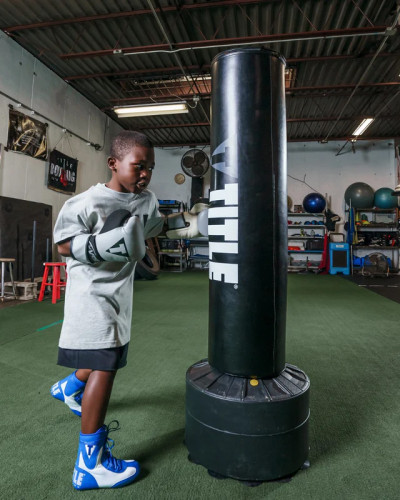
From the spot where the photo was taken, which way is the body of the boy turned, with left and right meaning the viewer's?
facing the viewer and to the right of the viewer

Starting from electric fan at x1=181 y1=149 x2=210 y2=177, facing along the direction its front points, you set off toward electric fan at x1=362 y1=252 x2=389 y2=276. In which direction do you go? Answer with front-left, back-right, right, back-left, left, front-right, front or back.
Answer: left

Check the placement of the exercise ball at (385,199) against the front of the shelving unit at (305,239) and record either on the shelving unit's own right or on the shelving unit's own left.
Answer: on the shelving unit's own left

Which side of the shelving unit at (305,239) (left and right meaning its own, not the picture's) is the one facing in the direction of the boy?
front

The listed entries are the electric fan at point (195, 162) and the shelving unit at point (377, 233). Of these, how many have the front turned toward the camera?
2

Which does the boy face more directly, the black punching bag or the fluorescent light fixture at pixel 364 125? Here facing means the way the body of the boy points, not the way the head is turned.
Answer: the black punching bag

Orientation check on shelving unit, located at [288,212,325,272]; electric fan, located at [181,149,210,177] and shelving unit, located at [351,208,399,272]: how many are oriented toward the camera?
3

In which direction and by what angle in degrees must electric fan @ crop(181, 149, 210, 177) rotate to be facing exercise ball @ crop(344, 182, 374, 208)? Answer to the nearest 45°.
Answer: approximately 90° to its left

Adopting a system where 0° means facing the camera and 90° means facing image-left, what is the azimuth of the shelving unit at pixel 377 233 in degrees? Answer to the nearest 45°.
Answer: approximately 0°

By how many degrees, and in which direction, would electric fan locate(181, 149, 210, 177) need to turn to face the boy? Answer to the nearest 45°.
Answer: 0° — it already faces them

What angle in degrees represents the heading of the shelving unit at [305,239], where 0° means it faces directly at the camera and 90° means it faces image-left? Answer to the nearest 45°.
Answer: approximately 0°

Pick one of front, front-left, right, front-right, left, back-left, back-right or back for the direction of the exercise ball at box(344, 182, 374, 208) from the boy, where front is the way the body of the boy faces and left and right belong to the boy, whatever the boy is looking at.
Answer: left

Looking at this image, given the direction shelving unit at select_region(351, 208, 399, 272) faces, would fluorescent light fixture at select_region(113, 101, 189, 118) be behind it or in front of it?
in front

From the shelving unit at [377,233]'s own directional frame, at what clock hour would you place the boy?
The boy is roughly at 12 o'clock from the shelving unit.

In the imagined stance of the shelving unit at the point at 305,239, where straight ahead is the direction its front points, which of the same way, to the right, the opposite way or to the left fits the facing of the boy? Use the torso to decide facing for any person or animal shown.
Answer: to the left
